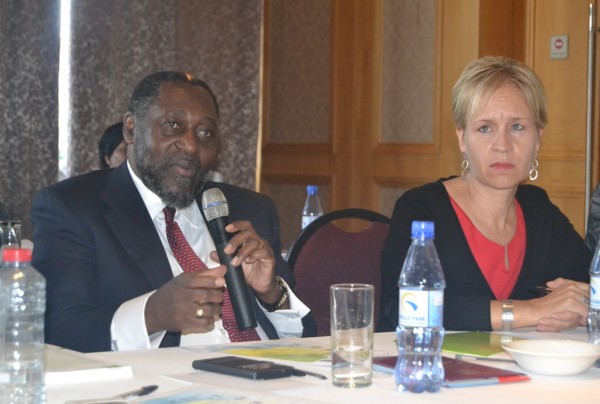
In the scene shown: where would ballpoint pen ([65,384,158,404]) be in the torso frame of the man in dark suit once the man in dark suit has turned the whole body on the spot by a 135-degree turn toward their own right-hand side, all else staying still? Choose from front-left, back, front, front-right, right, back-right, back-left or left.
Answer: left

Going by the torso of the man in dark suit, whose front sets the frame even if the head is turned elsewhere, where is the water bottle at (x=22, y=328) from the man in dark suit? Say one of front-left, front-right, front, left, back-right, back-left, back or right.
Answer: front-right

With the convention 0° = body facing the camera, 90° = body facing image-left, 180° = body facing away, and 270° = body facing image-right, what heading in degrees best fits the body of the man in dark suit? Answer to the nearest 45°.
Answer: approximately 315°

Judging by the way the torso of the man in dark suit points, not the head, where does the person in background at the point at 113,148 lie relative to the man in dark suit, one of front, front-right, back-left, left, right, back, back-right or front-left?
back-left

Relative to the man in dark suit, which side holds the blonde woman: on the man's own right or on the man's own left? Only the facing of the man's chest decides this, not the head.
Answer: on the man's own left

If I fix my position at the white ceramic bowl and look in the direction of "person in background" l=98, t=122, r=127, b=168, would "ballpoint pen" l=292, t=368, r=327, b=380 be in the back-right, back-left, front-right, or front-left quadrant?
front-left

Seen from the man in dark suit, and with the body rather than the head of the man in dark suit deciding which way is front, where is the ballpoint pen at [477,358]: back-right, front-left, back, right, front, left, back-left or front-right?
front

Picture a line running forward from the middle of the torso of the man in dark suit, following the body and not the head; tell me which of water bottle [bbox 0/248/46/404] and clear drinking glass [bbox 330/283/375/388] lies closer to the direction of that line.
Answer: the clear drinking glass

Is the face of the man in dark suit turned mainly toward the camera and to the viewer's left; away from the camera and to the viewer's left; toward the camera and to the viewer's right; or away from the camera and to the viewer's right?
toward the camera and to the viewer's right

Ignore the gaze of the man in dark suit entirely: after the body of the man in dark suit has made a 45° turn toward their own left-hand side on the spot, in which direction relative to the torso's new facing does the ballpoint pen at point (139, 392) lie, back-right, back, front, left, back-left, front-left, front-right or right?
right

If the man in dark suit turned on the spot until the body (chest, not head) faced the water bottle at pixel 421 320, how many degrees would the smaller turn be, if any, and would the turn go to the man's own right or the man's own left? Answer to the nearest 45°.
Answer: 0° — they already face it

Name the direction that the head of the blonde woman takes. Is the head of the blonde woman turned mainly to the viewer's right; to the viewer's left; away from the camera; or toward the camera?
toward the camera

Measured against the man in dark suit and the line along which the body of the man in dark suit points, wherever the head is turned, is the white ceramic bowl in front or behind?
in front
